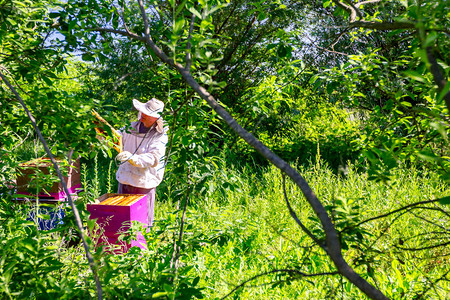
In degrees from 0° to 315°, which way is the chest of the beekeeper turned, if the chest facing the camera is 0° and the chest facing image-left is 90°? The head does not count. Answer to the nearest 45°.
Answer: approximately 45°

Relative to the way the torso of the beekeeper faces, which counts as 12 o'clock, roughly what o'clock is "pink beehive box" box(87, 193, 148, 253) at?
The pink beehive box is roughly at 11 o'clock from the beekeeper.

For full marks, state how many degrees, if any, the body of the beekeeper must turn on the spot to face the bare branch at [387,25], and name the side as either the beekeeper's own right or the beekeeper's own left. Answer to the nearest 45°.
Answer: approximately 45° to the beekeeper's own left

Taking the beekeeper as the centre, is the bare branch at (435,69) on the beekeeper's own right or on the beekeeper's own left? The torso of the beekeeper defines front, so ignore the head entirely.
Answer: on the beekeeper's own left
